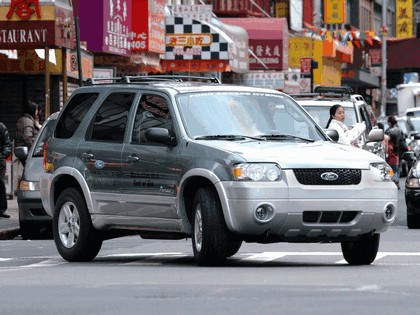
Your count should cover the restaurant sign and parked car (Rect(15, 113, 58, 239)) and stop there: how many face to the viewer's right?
0

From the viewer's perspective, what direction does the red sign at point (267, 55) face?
toward the camera

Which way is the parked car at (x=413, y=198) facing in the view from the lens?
facing the viewer

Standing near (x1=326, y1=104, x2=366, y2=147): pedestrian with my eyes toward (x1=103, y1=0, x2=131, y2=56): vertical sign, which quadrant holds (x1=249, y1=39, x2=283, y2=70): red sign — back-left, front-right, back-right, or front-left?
front-right

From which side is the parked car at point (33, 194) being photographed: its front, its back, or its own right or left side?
front

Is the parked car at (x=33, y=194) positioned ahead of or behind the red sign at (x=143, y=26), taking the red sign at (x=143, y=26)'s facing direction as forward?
ahead

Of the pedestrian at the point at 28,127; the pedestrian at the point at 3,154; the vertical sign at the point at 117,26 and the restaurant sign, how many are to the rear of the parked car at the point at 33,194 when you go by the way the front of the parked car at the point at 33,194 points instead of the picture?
4

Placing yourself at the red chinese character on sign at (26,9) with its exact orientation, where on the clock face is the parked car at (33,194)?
The parked car is roughly at 12 o'clock from the red chinese character on sign.

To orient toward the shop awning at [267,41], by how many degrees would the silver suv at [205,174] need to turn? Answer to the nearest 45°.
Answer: approximately 135° to its left

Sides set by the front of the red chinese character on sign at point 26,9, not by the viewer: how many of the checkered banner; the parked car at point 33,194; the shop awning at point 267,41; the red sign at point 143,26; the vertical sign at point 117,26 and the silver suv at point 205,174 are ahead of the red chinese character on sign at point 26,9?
2

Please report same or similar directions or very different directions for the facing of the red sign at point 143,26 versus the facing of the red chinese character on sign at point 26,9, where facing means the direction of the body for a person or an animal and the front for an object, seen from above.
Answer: same or similar directions
